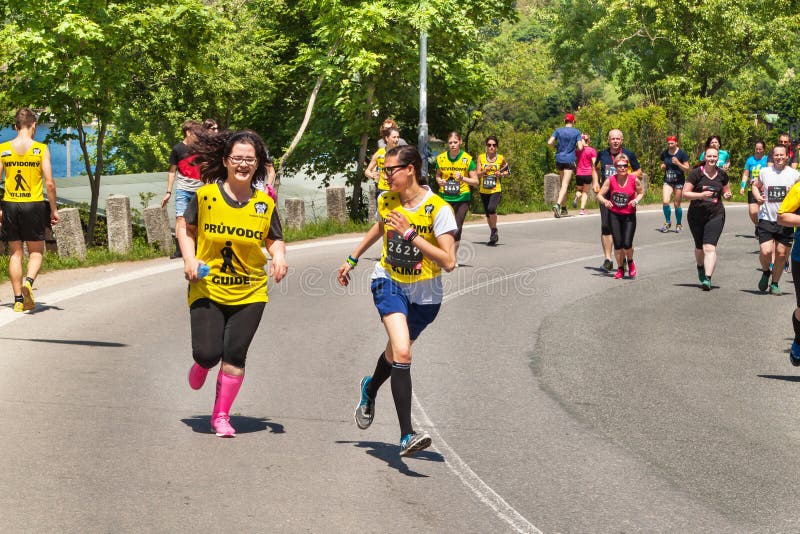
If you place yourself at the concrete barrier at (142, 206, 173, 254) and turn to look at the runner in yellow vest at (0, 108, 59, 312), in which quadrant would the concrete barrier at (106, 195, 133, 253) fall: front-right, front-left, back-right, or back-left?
front-right

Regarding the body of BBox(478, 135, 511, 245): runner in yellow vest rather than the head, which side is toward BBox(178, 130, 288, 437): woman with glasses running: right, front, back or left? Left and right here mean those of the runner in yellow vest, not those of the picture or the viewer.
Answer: front

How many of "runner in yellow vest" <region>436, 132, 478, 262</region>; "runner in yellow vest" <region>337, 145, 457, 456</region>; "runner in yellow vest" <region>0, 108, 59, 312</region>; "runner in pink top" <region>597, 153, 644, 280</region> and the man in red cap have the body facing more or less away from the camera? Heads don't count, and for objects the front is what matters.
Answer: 2

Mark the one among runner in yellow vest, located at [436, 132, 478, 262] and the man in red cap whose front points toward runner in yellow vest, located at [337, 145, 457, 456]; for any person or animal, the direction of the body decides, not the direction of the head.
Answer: runner in yellow vest, located at [436, 132, 478, 262]

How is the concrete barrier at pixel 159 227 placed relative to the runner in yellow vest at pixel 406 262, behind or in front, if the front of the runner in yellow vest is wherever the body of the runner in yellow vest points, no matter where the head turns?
behind

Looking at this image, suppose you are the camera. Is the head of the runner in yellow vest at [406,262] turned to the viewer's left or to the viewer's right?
to the viewer's left

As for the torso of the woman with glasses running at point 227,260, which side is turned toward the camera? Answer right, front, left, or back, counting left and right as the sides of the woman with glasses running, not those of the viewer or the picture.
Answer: front

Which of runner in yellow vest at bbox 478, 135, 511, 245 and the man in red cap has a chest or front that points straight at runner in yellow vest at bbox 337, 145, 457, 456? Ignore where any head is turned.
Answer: runner in yellow vest at bbox 478, 135, 511, 245

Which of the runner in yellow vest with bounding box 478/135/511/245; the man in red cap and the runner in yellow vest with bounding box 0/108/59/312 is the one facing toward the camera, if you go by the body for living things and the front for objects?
the runner in yellow vest with bounding box 478/135/511/245

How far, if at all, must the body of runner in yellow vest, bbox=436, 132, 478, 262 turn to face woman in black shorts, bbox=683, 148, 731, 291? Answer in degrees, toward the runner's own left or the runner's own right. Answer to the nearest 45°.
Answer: approximately 90° to the runner's own left

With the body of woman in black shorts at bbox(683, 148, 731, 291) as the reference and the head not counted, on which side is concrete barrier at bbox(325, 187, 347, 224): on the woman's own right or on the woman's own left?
on the woman's own right

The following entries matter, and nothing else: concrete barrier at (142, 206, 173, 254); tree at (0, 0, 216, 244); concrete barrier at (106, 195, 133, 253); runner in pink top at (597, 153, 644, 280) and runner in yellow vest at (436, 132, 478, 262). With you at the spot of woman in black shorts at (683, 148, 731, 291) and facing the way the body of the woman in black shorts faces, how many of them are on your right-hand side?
5

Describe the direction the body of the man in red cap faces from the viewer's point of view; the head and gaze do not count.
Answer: away from the camera

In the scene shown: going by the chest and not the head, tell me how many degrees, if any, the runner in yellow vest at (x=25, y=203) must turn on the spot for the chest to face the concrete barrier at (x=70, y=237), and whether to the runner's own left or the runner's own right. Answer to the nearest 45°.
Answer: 0° — they already face it
